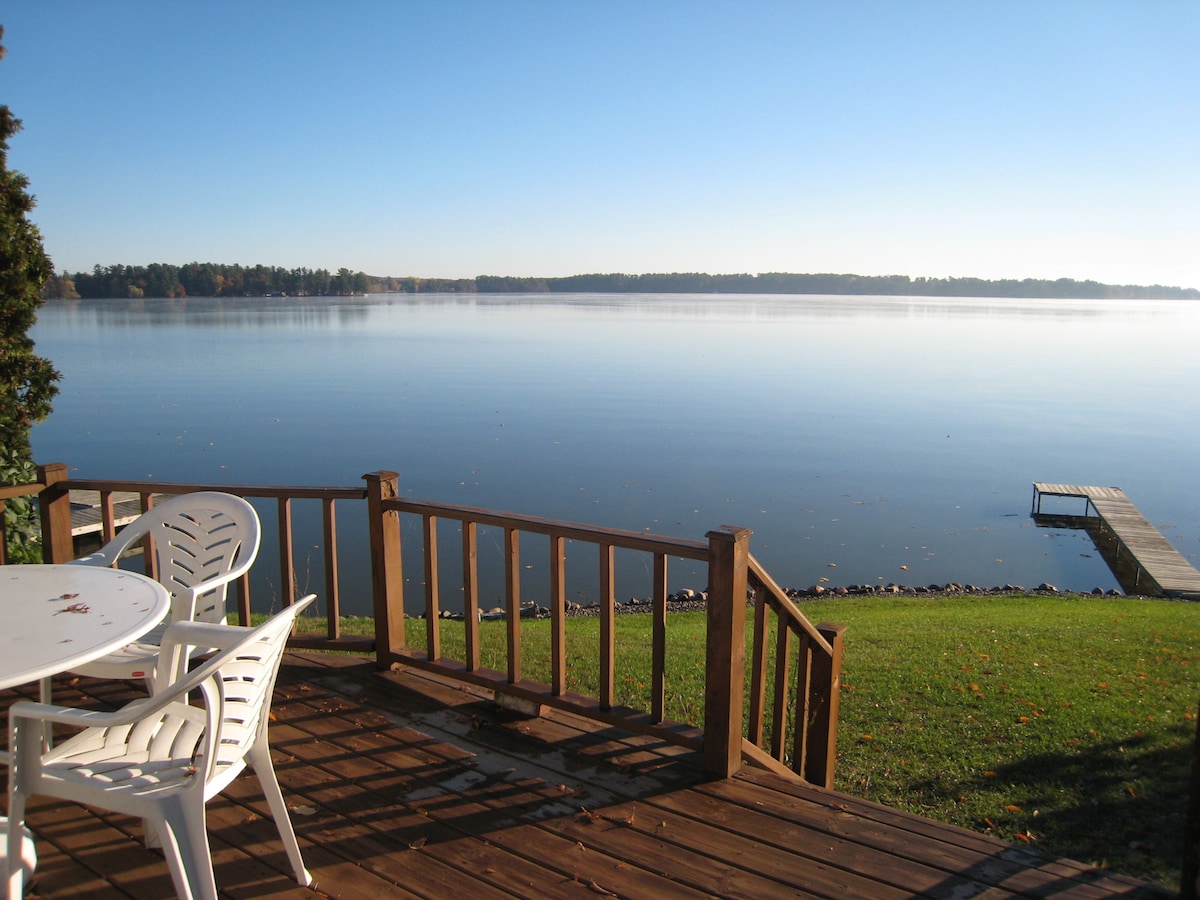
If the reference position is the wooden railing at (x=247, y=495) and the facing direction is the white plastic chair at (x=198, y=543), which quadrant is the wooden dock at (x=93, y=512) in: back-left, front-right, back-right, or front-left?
back-right

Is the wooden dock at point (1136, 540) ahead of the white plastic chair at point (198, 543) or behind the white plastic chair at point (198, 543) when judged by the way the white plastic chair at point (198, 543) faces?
behind

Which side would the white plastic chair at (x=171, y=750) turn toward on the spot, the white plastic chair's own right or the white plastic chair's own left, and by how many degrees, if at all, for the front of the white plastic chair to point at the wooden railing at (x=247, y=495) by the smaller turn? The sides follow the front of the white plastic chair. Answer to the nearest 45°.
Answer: approximately 45° to the white plastic chair's own right

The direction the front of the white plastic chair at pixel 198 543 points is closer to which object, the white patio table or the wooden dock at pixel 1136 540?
the white patio table

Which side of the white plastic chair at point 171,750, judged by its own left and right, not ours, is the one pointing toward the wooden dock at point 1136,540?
right

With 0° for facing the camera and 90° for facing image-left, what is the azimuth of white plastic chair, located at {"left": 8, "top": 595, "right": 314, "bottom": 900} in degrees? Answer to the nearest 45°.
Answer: approximately 135°

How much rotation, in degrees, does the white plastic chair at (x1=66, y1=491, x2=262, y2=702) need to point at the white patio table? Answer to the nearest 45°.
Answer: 0° — it already faces it

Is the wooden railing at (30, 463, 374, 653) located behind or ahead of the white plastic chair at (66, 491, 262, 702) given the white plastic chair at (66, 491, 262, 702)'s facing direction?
behind

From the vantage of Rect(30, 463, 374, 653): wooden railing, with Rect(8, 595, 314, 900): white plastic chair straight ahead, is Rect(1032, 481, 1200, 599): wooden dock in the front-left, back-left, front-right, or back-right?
back-left
